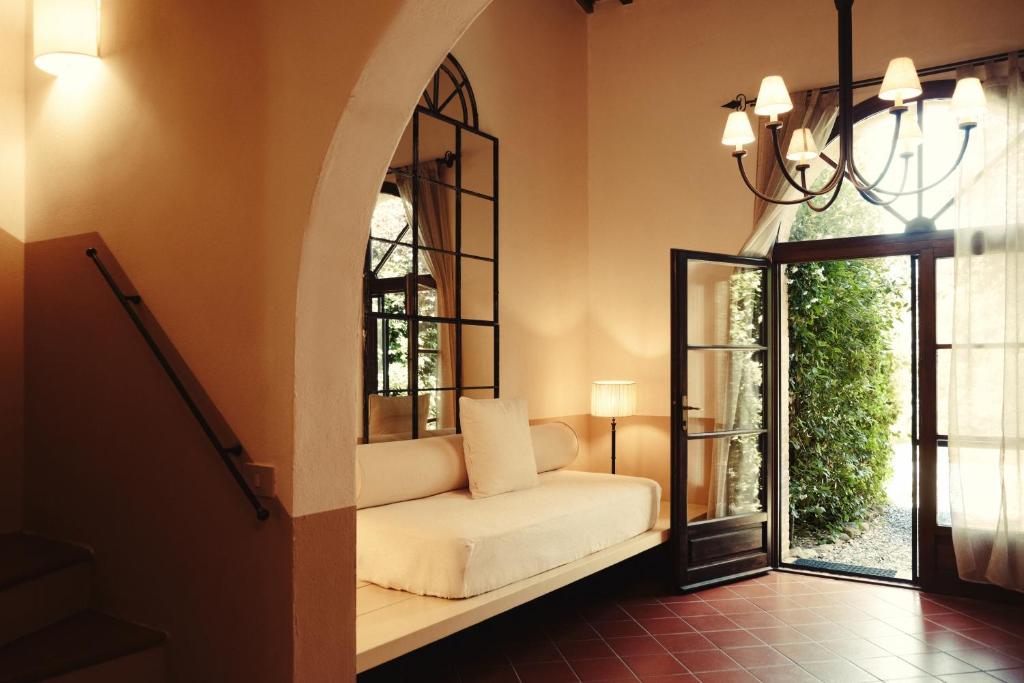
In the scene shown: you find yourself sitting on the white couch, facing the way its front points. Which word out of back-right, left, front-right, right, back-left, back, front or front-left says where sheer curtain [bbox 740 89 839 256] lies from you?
left

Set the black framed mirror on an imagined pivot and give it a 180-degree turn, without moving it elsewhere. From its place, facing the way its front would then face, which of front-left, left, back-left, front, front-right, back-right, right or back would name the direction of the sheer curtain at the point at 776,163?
back-right

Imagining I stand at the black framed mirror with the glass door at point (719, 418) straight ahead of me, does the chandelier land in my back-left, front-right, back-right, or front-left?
front-right

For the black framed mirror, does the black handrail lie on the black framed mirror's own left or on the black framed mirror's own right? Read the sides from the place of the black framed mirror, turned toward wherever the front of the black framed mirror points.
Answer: on the black framed mirror's own right

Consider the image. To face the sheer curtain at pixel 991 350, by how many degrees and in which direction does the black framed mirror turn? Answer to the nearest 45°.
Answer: approximately 45° to its left

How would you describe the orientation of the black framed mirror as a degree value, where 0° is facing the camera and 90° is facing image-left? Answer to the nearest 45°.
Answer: approximately 315°

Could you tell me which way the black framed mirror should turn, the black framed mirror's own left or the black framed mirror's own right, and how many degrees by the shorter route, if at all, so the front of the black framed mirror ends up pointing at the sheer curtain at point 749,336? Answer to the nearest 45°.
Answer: approximately 45° to the black framed mirror's own left

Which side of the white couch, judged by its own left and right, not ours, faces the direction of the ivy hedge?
left

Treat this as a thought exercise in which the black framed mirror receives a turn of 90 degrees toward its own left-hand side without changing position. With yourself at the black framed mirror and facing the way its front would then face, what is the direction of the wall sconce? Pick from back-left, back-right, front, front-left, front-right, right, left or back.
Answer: back

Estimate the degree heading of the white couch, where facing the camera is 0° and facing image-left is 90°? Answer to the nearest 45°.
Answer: approximately 315°

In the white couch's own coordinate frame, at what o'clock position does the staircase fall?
The staircase is roughly at 3 o'clock from the white couch.
